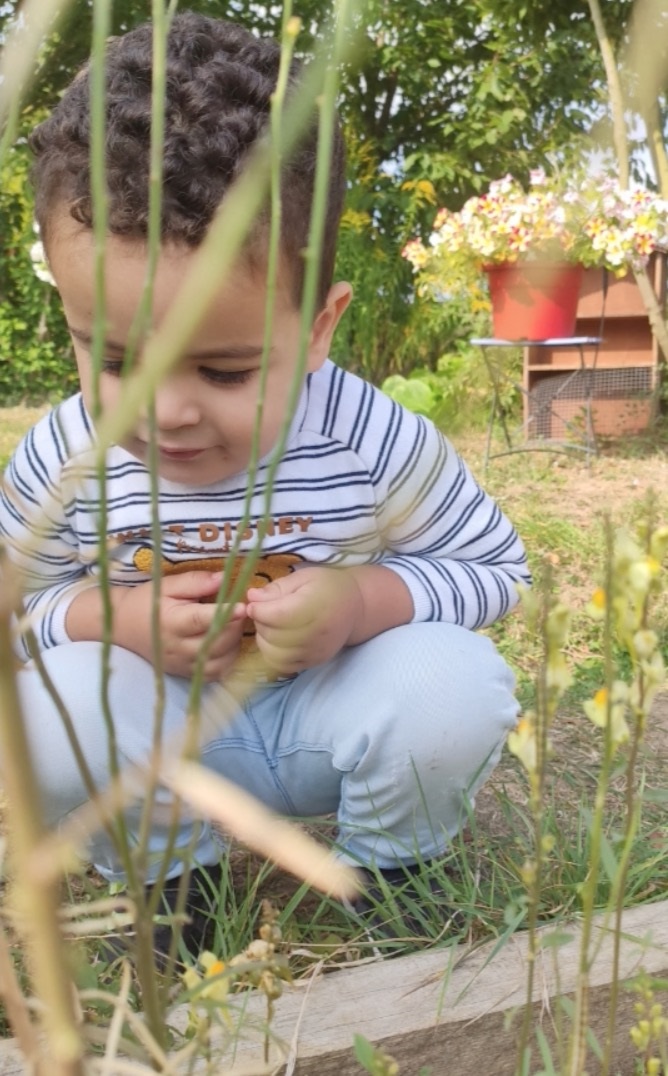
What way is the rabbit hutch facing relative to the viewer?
toward the camera

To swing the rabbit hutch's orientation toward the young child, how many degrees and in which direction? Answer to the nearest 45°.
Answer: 0° — it already faces them

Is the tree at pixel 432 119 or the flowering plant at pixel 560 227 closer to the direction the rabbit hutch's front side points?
the flowering plant

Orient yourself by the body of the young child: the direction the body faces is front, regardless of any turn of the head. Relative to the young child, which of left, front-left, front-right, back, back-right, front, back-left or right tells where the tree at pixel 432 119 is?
back

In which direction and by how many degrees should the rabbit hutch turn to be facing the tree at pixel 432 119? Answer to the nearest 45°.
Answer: approximately 135° to its right

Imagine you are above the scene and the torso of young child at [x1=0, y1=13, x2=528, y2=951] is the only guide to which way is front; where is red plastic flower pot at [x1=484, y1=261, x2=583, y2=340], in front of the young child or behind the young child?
behind

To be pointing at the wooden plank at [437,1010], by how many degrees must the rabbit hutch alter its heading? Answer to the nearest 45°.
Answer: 0° — it already faces it

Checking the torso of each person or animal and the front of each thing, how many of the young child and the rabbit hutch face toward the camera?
2

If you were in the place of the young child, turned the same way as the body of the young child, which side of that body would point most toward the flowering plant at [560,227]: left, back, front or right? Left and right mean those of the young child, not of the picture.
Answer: back

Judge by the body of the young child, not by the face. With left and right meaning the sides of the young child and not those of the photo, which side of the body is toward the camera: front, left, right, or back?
front

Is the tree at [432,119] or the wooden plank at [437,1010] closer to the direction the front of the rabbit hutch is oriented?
the wooden plank
